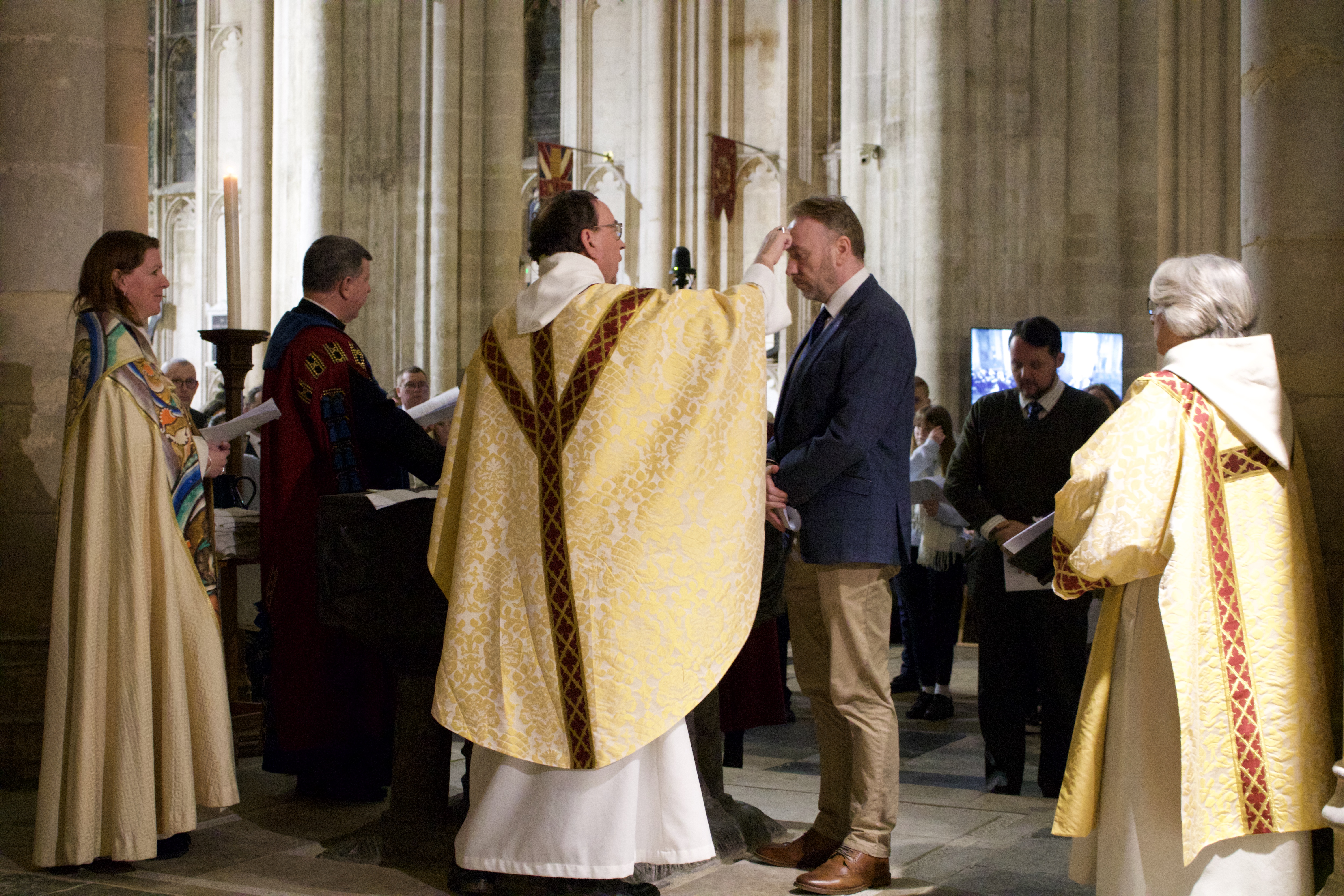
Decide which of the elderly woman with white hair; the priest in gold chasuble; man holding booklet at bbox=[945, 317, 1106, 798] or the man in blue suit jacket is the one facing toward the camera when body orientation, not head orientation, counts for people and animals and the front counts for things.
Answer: the man holding booklet

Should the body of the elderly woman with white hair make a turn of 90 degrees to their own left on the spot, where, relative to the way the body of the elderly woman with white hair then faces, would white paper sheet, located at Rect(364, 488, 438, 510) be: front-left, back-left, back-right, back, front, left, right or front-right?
front-right

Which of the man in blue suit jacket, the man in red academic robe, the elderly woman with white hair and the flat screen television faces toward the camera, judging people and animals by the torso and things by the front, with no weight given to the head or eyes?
the flat screen television

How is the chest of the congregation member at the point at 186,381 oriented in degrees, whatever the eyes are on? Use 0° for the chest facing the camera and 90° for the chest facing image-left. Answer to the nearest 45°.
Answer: approximately 0°

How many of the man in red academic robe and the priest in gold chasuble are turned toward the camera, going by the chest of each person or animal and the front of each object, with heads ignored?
0

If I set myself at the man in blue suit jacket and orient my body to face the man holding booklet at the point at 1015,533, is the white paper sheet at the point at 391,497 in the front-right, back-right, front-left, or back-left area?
back-left

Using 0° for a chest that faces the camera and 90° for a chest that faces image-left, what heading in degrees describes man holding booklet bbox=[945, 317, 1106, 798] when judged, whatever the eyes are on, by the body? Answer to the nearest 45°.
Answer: approximately 0°

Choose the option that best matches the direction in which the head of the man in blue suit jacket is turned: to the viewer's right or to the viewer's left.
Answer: to the viewer's left

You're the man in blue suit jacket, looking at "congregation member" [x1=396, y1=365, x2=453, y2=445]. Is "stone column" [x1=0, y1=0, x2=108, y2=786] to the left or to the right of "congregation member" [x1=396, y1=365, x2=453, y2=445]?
left

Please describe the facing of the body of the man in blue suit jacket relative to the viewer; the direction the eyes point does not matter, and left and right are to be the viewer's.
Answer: facing to the left of the viewer

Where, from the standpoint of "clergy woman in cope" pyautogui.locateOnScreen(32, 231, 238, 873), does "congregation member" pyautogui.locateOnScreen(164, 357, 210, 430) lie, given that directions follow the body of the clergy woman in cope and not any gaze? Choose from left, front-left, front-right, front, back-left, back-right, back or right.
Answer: left

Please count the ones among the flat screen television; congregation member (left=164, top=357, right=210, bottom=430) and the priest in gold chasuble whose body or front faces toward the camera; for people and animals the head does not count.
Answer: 2

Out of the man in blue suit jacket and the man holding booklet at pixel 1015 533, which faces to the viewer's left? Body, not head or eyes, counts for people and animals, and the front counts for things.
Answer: the man in blue suit jacket

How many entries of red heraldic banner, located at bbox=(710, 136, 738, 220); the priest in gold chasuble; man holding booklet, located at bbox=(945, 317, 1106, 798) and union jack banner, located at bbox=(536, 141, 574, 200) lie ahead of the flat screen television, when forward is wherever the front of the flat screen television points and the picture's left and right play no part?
2
